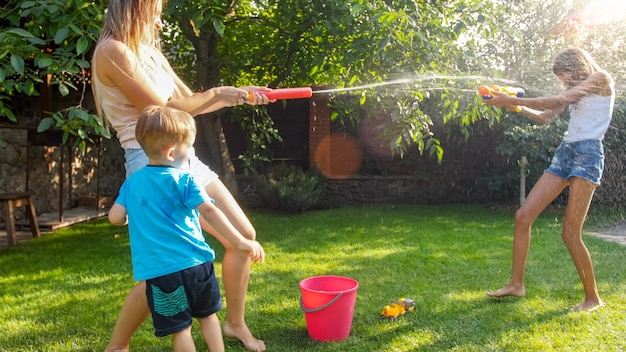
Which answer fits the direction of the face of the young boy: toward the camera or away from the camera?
away from the camera

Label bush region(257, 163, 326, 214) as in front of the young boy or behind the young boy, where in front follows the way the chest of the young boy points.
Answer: in front

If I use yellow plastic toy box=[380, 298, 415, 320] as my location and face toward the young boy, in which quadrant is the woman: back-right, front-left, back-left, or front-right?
front-right

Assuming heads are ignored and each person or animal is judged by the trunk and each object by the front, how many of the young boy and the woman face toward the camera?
0

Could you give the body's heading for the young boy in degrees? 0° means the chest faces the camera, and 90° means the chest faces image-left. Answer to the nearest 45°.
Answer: approximately 225°

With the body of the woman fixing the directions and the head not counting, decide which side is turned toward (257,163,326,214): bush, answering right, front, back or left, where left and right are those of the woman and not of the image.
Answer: left

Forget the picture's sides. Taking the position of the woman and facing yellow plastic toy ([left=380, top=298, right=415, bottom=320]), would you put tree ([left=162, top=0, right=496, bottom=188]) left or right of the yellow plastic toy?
left

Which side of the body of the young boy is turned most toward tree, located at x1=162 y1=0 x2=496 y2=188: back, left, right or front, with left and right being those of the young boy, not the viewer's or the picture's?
front

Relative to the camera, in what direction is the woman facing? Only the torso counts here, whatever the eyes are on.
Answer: to the viewer's right
